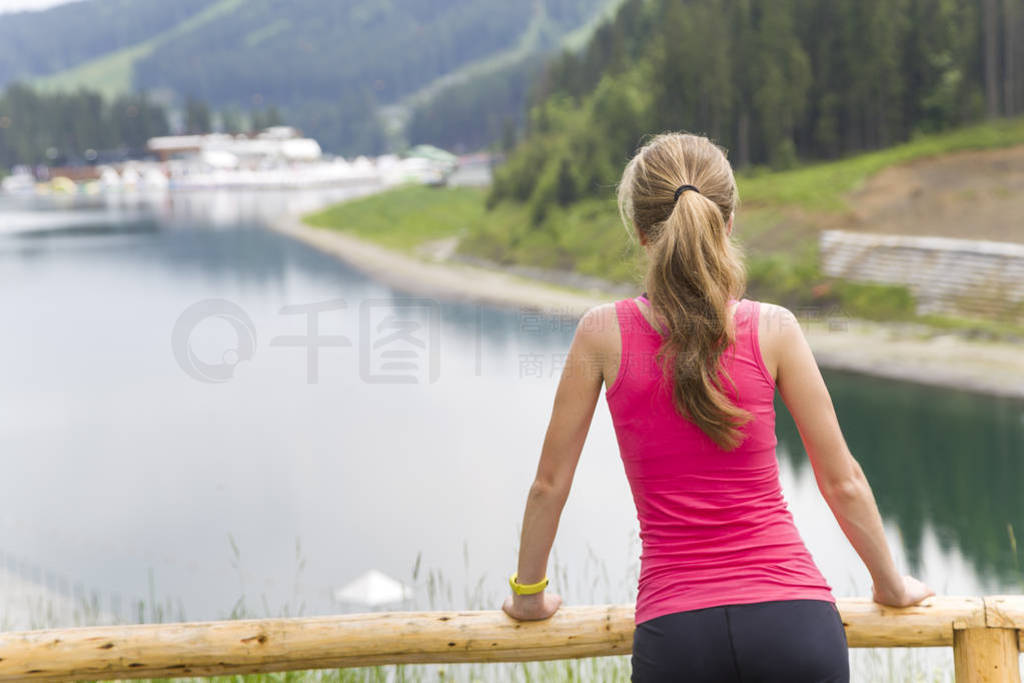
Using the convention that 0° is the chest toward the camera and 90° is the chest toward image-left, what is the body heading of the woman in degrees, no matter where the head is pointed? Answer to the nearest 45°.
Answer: approximately 180°

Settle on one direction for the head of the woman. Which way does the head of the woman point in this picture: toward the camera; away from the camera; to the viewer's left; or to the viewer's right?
away from the camera
